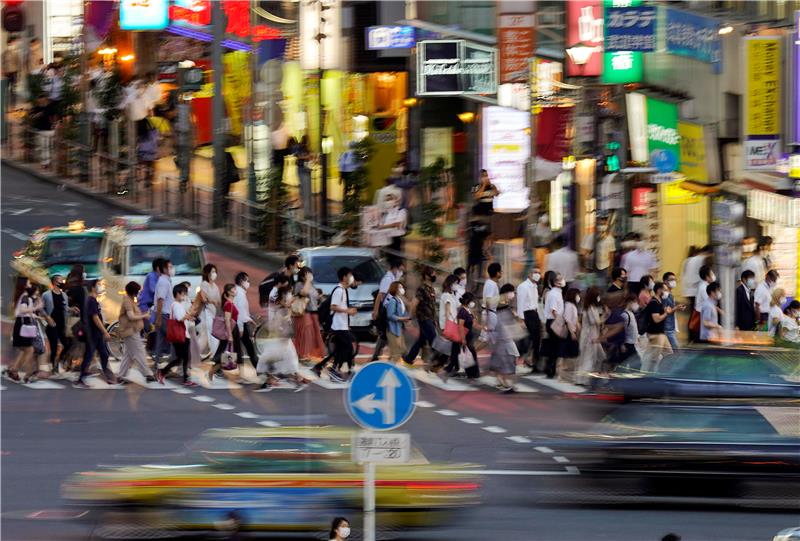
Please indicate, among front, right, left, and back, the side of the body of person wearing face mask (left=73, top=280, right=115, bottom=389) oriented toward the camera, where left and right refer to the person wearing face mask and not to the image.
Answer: right

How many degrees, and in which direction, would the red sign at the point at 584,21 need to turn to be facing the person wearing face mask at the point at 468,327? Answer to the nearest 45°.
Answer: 0° — it already faces them

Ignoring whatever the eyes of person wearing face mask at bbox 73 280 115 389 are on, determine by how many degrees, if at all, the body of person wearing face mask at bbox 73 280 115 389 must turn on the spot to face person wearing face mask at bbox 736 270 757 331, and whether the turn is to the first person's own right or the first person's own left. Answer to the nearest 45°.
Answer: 0° — they already face them

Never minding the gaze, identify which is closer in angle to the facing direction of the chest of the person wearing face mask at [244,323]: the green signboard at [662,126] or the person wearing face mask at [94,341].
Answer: the green signboard

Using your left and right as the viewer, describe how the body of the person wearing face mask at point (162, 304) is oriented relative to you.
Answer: facing to the right of the viewer

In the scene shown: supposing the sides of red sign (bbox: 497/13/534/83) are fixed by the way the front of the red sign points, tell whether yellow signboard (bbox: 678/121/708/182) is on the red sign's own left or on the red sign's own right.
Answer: on the red sign's own left

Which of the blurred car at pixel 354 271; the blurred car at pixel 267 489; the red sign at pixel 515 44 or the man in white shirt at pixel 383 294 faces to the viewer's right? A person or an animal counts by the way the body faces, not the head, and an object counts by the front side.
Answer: the man in white shirt
